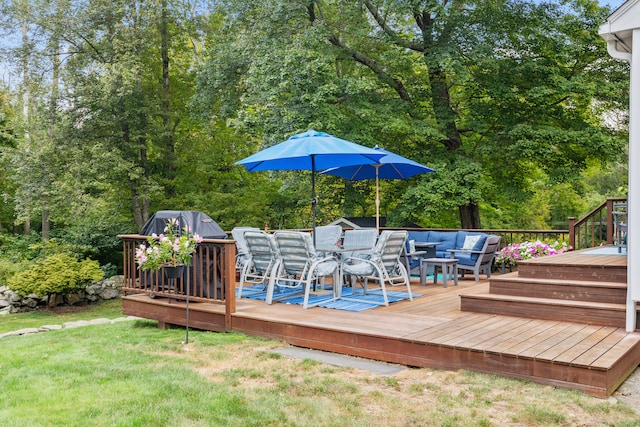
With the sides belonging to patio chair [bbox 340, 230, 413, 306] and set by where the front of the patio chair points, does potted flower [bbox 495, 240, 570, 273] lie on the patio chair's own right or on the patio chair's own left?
on the patio chair's own right

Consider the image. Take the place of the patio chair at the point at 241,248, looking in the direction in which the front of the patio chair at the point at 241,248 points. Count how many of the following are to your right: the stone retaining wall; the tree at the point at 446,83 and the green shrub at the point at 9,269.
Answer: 0

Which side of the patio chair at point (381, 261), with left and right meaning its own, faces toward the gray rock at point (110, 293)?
front

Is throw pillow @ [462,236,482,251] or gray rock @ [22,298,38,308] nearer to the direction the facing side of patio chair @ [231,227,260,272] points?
the throw pillow

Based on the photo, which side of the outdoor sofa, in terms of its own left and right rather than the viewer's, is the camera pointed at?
front

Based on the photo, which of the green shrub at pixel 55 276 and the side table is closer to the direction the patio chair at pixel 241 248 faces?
the side table

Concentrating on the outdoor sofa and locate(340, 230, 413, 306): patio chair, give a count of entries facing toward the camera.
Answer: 1

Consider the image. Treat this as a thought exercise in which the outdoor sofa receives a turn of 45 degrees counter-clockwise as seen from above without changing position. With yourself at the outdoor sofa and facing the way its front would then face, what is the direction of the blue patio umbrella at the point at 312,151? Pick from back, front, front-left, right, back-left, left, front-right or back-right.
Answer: right

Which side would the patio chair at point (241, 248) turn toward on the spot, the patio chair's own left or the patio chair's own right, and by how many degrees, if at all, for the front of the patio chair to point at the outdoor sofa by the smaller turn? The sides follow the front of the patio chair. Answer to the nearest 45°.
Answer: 0° — it already faces it

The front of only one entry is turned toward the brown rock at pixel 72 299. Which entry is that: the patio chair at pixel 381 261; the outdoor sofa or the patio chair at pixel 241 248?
the patio chair at pixel 381 261

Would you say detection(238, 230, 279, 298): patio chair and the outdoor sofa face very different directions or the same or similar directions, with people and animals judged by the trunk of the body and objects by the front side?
very different directions

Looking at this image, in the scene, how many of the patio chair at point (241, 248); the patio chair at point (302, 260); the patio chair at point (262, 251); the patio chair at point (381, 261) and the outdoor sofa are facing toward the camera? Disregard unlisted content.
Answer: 1

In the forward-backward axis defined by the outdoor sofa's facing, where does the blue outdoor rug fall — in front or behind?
in front

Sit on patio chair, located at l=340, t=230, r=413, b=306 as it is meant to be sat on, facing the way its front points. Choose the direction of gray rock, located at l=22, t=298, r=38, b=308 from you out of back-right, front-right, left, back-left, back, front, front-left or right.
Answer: front

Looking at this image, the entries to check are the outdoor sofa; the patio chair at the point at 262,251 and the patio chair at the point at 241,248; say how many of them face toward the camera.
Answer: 1

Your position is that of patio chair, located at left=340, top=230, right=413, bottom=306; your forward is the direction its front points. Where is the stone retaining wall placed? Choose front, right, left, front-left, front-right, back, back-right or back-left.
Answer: front

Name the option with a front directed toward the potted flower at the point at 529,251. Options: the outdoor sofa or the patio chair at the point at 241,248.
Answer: the patio chair

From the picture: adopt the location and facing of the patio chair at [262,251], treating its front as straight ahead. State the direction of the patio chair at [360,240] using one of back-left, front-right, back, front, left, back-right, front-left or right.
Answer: front-right

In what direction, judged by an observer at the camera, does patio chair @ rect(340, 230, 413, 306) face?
facing away from the viewer and to the left of the viewer

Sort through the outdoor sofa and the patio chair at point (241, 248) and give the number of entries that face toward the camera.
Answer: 1

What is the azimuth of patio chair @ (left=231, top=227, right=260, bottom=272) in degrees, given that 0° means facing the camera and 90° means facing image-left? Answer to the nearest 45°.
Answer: approximately 270°
